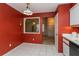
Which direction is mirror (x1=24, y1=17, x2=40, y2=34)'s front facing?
toward the camera
